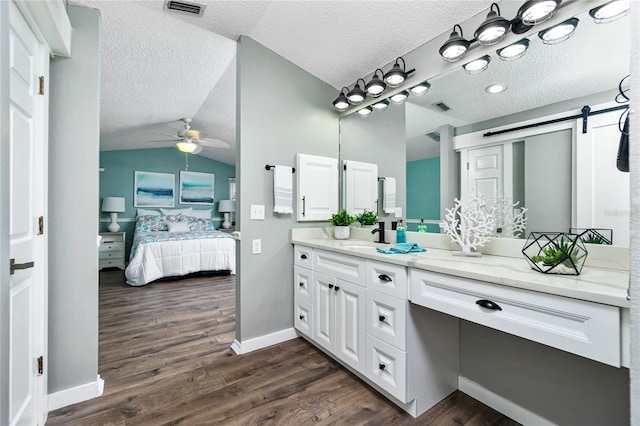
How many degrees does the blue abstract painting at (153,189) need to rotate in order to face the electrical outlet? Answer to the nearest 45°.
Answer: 0° — it already faces it

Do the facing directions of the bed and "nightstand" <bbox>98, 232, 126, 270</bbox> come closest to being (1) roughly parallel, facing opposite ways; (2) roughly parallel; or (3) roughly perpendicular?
roughly parallel

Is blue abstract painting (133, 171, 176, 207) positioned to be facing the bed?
yes

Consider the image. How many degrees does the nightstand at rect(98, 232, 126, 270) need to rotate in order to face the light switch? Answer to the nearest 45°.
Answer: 0° — it already faces it

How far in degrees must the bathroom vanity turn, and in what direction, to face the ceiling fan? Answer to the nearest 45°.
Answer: approximately 45° to its right

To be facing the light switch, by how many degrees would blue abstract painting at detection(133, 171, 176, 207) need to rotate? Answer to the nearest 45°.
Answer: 0° — it already faces it

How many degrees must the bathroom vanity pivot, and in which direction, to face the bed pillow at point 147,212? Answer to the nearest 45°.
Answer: approximately 45° to its right

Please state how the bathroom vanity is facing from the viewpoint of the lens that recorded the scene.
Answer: facing the viewer and to the left of the viewer

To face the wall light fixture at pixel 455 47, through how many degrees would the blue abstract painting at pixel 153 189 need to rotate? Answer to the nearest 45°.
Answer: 0° — it already faces it

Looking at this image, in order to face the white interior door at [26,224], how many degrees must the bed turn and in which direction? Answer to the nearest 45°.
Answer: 0° — it already faces it

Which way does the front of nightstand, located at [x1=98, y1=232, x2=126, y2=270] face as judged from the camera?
facing the viewer

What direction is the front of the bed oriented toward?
toward the camera

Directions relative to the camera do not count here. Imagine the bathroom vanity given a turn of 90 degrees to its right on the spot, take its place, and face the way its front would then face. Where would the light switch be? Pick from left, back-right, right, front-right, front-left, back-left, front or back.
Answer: front-left

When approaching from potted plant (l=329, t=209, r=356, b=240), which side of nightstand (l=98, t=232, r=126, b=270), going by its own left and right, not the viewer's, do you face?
front

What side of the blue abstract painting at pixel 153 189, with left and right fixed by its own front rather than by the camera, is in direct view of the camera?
front

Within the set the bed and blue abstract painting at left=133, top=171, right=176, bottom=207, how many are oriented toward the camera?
2
